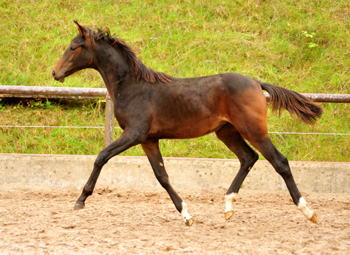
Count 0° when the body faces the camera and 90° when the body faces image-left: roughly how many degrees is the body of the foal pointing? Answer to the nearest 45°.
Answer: approximately 90°
